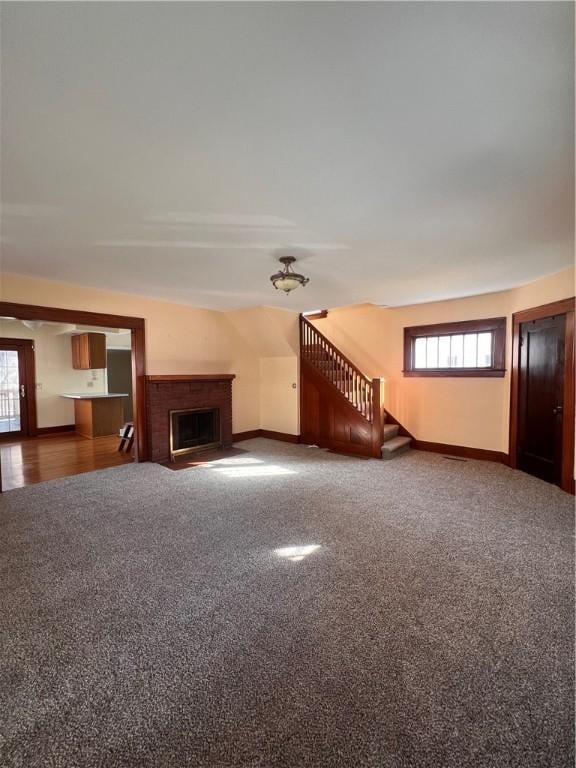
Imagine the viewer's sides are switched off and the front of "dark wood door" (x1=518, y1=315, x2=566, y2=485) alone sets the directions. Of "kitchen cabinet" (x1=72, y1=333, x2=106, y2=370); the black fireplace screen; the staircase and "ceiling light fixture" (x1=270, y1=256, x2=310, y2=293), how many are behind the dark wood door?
0

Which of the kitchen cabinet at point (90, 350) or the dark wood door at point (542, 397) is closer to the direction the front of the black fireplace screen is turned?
the dark wood door

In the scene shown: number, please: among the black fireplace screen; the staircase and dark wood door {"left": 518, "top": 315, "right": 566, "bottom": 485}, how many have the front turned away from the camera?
0

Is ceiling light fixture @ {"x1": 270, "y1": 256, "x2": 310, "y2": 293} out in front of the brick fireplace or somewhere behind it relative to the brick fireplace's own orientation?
in front

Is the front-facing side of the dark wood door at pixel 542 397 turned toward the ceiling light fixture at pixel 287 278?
yes

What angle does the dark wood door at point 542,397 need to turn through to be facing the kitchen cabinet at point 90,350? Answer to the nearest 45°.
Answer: approximately 45° to its right

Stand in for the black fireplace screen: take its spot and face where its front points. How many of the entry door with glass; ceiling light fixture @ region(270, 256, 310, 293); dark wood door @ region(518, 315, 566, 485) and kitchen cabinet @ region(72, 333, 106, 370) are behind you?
2

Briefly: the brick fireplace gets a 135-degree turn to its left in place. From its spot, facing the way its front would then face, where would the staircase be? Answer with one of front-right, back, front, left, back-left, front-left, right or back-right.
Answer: right

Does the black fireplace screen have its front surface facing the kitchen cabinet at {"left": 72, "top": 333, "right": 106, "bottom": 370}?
no

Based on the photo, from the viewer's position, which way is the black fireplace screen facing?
facing the viewer and to the right of the viewer

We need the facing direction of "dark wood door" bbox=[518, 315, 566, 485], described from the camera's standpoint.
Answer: facing the viewer and to the left of the viewer
